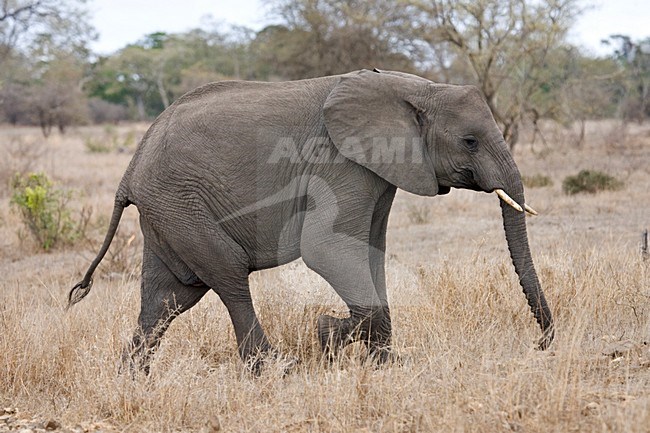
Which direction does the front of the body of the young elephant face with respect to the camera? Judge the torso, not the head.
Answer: to the viewer's right

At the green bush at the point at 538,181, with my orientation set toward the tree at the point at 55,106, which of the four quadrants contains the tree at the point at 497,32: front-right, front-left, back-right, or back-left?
front-right

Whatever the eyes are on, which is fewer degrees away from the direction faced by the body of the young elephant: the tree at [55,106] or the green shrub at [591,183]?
the green shrub

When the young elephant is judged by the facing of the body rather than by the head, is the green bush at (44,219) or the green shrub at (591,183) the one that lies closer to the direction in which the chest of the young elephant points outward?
the green shrub

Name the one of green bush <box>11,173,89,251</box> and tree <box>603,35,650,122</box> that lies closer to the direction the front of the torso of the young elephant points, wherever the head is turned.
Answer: the tree

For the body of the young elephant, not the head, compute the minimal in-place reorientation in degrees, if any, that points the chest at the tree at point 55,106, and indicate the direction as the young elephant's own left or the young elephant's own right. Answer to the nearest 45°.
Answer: approximately 90° to the young elephant's own left

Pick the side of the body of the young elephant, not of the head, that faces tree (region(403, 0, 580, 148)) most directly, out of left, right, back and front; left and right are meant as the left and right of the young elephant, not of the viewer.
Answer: left

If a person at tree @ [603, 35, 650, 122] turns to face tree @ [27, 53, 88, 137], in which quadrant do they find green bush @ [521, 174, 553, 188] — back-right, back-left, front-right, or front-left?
front-left

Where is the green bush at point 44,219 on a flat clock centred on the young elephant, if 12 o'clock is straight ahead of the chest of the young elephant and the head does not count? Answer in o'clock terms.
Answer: The green bush is roughly at 8 o'clock from the young elephant.
